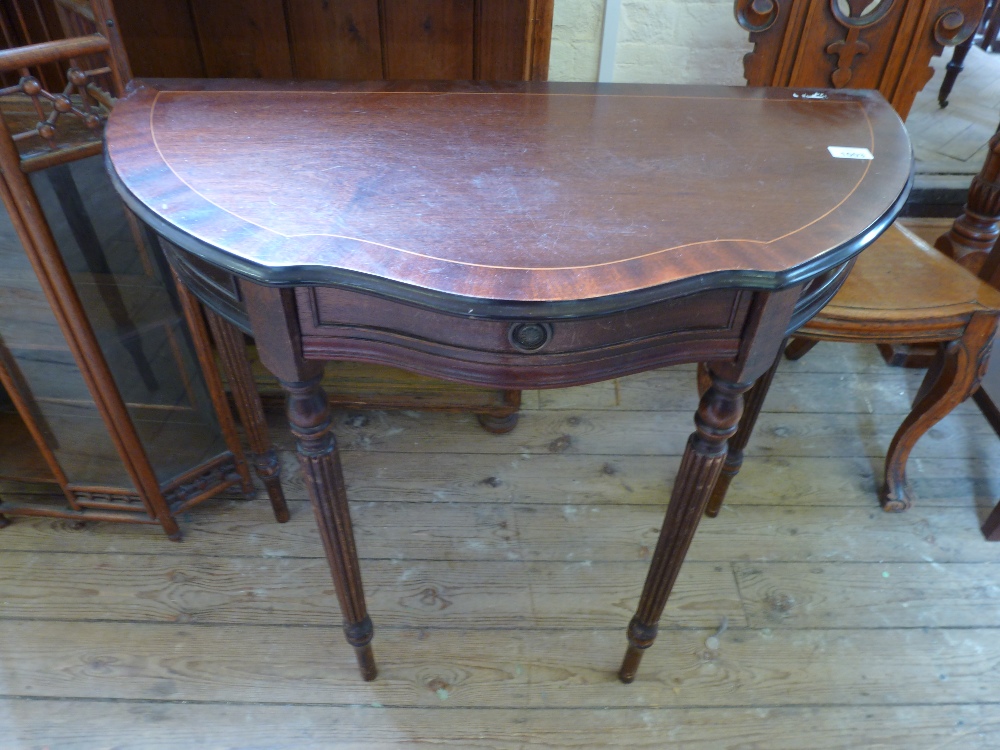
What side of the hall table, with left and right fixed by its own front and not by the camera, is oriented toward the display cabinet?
right

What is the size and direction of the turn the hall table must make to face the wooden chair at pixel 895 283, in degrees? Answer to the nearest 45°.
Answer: approximately 135° to its left

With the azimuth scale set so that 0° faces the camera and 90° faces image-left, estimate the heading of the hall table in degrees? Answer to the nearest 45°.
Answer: approximately 0°
